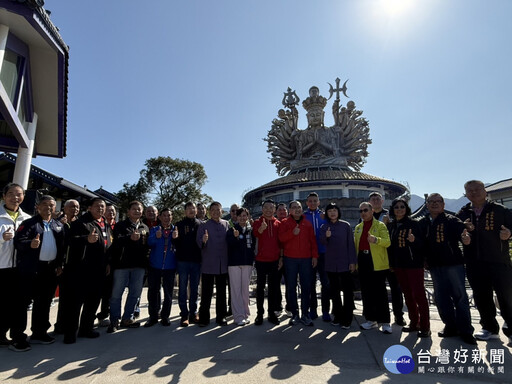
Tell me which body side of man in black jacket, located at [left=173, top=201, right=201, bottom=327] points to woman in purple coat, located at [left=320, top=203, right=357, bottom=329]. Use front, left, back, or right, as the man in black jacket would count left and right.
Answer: left

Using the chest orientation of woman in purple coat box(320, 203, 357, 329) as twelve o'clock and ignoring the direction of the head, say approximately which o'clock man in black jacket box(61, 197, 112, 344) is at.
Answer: The man in black jacket is roughly at 2 o'clock from the woman in purple coat.

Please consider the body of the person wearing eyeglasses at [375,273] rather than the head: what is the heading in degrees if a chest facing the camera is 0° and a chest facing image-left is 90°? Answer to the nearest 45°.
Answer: approximately 45°

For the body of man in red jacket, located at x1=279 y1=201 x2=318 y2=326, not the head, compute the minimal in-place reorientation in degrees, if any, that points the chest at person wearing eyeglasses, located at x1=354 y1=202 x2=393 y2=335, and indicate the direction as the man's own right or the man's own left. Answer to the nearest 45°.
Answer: approximately 90° to the man's own left

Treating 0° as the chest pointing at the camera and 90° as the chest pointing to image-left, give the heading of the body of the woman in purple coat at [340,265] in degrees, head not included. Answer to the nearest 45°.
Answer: approximately 0°

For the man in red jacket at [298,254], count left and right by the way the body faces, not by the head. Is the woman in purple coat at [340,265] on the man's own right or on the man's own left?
on the man's own left

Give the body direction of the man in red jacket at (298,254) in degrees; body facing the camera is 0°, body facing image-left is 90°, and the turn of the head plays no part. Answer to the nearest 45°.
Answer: approximately 0°
